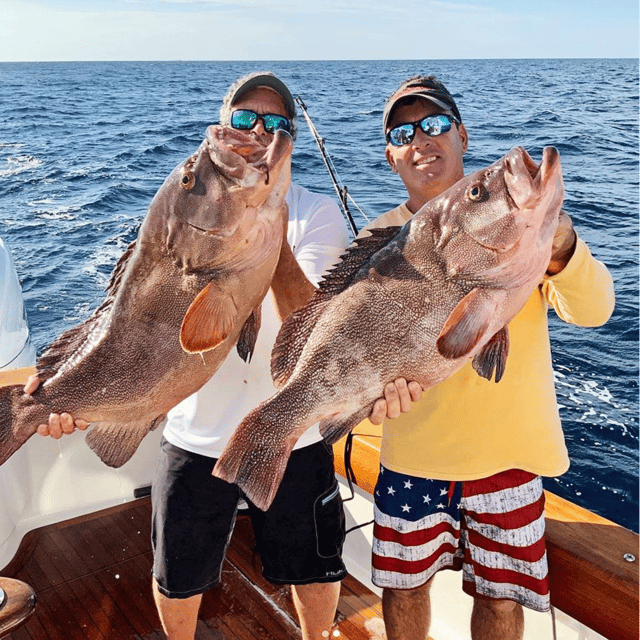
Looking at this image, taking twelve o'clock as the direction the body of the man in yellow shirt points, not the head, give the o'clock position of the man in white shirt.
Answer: The man in white shirt is roughly at 3 o'clock from the man in yellow shirt.

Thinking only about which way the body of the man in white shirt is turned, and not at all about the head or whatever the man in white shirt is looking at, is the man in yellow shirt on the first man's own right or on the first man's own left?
on the first man's own left

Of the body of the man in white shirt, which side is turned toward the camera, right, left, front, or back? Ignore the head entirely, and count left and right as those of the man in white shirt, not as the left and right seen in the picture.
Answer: front

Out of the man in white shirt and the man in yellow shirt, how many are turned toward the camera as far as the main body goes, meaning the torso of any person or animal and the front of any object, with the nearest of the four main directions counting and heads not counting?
2
